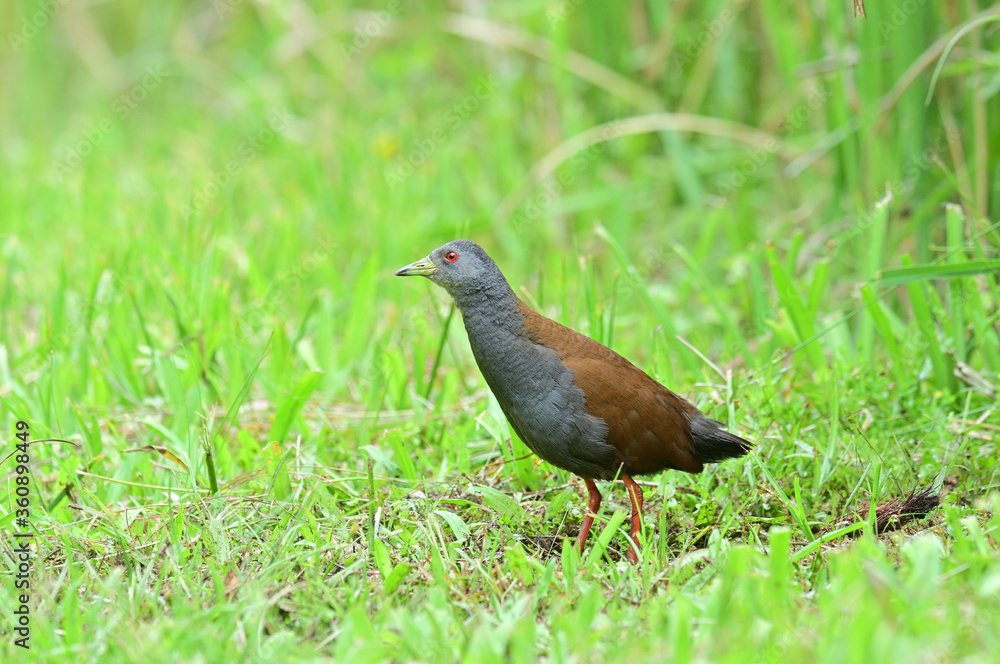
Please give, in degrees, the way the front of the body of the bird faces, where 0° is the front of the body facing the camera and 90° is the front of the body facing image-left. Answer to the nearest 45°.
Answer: approximately 90°
